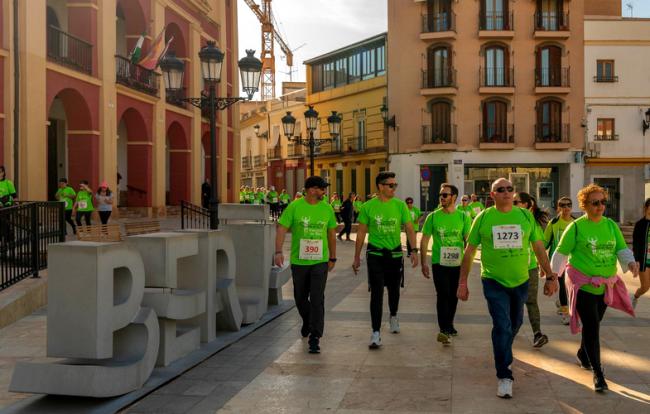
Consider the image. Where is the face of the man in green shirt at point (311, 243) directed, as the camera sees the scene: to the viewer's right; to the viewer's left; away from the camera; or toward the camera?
toward the camera

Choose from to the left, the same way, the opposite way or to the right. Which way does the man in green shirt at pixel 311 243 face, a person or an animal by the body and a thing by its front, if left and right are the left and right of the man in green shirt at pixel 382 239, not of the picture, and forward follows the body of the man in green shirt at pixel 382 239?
the same way

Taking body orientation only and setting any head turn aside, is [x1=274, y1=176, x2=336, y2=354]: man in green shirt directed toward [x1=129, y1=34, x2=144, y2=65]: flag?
no

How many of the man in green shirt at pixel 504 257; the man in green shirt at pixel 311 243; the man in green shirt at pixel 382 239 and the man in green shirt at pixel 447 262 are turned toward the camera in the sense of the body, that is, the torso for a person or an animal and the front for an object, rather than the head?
4

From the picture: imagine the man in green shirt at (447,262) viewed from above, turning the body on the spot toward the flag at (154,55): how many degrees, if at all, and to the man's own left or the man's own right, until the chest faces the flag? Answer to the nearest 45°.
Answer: approximately 135° to the man's own right

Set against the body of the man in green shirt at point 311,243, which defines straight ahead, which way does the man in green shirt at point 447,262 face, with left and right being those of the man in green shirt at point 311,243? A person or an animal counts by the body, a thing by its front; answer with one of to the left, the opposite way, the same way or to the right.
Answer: the same way

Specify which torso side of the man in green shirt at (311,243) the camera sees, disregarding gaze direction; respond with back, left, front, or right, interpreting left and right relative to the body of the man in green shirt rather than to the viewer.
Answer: front

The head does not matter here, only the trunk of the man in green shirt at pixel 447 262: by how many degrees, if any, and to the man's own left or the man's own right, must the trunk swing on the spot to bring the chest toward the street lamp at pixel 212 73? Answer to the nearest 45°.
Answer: approximately 135° to the man's own right

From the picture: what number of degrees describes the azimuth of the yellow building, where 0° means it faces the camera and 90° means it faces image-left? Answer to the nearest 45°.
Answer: approximately 45°

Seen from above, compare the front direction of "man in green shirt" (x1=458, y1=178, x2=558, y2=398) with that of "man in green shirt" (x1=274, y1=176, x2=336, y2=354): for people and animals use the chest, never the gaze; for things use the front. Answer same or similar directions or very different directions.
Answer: same or similar directions

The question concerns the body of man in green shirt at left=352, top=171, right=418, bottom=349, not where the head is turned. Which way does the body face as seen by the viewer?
toward the camera

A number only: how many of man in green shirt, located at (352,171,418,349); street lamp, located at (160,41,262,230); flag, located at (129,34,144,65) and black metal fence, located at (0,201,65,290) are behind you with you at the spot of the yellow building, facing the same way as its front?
0

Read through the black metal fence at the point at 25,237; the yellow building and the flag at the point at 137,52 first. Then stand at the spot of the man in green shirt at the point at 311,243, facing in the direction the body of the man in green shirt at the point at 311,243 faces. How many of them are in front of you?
0

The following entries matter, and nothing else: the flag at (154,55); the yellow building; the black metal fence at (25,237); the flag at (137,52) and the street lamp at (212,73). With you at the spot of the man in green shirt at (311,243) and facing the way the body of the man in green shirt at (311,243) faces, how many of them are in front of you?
0

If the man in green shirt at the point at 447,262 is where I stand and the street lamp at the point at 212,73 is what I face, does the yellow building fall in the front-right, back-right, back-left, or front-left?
front-right

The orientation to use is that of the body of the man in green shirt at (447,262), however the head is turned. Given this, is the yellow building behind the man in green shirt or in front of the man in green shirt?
behind

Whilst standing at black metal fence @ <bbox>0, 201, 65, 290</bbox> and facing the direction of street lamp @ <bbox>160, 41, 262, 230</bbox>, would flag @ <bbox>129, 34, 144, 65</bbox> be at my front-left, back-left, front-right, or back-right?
front-left

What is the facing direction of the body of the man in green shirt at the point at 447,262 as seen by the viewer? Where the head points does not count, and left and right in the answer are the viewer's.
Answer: facing the viewer

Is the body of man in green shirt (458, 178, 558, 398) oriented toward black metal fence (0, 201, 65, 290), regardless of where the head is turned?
no
